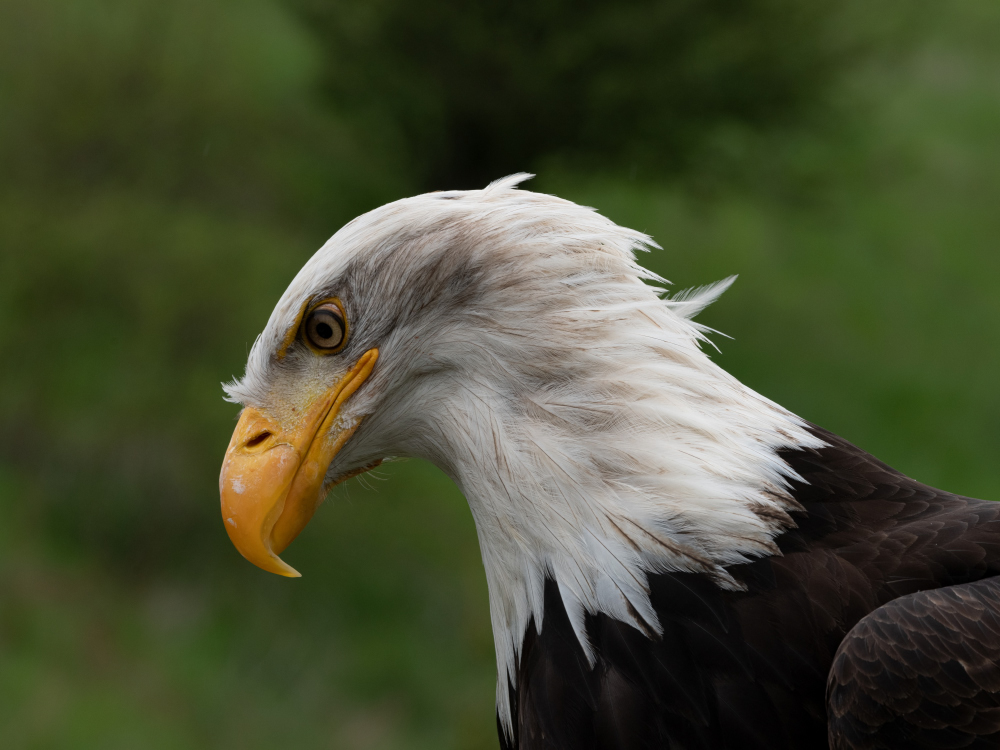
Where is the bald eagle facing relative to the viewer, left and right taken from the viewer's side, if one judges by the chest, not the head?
facing to the left of the viewer
